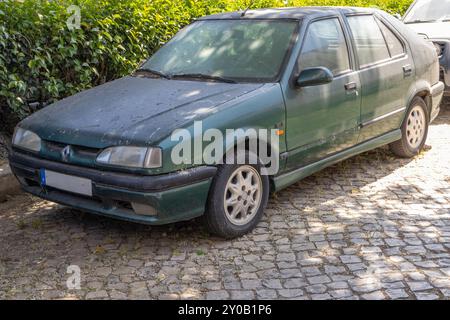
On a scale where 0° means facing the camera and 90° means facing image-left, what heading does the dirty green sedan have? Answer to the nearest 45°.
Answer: approximately 45°

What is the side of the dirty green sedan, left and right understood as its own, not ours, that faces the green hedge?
right

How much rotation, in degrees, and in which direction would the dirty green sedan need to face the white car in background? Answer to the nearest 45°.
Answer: approximately 180°
